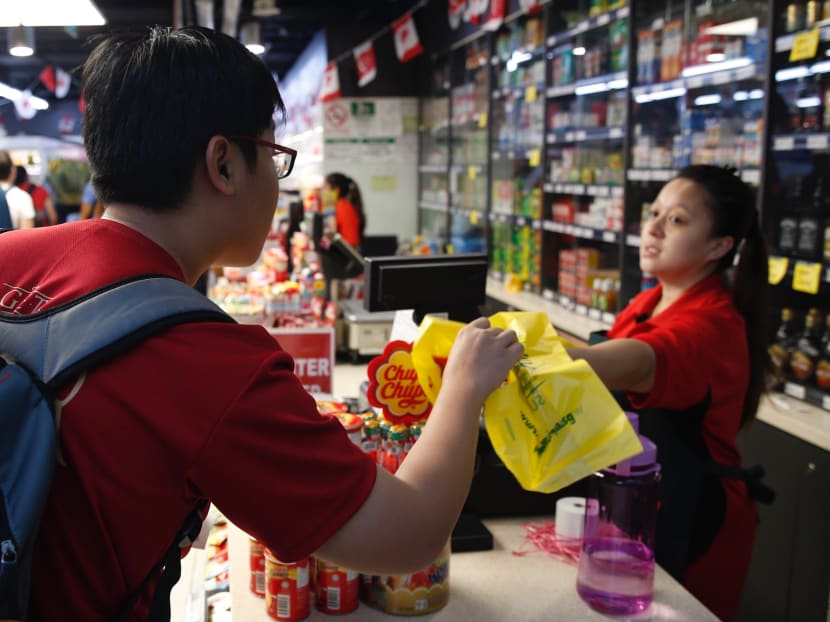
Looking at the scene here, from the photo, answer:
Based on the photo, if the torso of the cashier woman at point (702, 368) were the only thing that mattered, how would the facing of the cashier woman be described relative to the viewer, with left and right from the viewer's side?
facing to the left of the viewer

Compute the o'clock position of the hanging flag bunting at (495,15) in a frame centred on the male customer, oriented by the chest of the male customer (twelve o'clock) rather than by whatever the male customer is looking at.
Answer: The hanging flag bunting is roughly at 11 o'clock from the male customer.

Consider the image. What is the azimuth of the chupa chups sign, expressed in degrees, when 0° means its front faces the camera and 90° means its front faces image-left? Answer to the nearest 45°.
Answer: approximately 0°

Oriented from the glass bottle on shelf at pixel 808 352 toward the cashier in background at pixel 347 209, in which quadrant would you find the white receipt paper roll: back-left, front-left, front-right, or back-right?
back-left

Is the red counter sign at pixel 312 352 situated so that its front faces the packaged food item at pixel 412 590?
yes

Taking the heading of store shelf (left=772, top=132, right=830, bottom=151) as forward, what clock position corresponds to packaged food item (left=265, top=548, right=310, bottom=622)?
The packaged food item is roughly at 11 o'clock from the store shelf.

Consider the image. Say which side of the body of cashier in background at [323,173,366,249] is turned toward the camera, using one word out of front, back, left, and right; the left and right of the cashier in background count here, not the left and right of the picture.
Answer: left

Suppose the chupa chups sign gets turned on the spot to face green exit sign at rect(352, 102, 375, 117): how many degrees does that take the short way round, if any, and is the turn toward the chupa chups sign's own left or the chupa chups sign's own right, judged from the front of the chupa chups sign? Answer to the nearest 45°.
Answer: approximately 180°

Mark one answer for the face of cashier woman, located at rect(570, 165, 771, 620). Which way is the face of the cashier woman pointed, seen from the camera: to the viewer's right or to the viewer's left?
to the viewer's left

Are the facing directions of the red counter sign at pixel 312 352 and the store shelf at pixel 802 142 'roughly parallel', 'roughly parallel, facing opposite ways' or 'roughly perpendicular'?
roughly perpendicular

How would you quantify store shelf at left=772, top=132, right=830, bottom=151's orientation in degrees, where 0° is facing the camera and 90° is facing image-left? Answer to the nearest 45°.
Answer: approximately 45°
